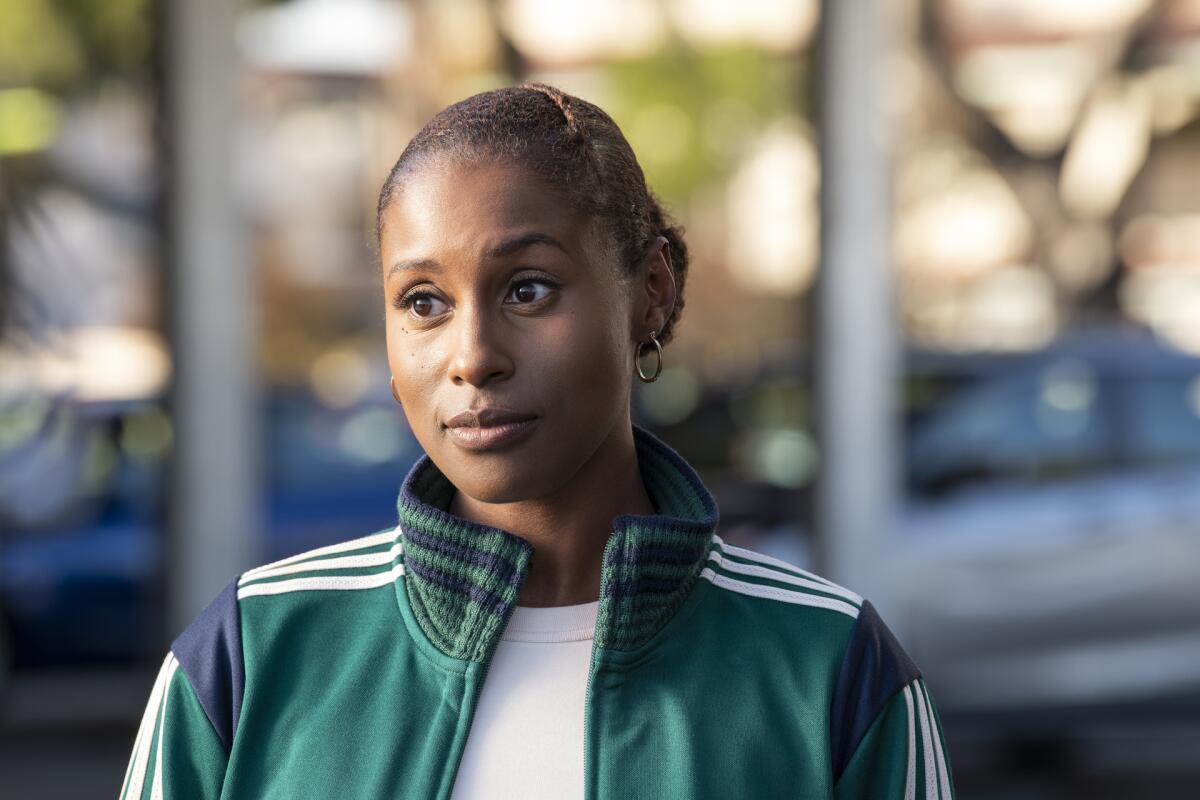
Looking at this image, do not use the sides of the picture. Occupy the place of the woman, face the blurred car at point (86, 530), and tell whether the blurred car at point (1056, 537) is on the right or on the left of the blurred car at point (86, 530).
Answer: right

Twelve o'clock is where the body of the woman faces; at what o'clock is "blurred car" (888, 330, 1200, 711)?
The blurred car is roughly at 7 o'clock from the woman.

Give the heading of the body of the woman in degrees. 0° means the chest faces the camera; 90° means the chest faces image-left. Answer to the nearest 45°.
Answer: approximately 0°

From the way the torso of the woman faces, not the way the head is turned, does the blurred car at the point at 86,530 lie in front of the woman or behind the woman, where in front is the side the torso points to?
behind
